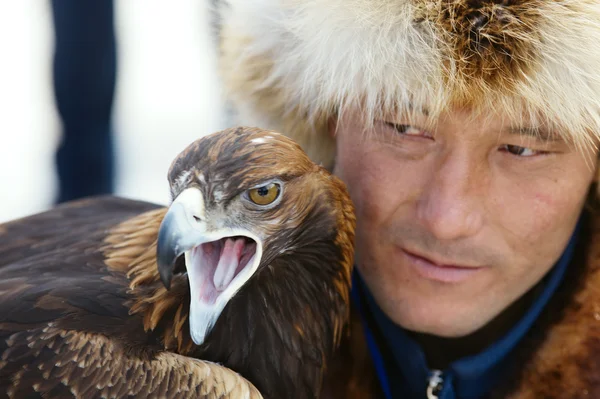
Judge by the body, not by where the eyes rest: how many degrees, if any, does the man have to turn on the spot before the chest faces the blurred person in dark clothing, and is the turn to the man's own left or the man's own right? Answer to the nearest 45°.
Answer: approximately 135° to the man's own right

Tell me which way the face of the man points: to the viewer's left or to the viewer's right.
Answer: to the viewer's left

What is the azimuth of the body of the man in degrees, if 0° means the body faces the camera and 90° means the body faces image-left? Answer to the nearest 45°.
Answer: approximately 0°
